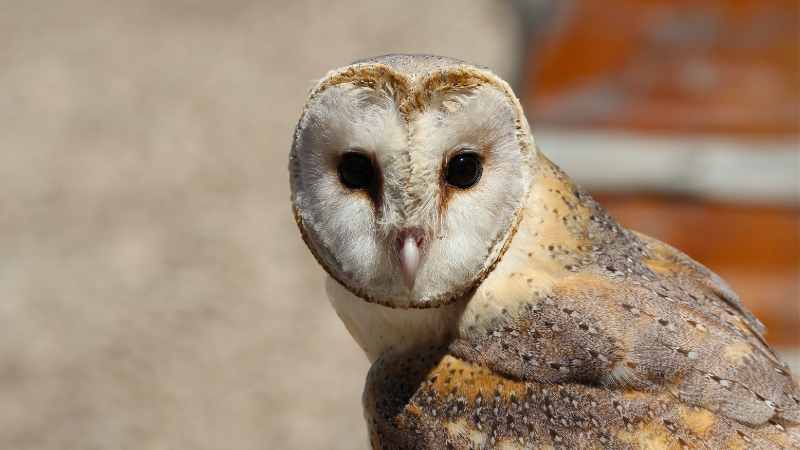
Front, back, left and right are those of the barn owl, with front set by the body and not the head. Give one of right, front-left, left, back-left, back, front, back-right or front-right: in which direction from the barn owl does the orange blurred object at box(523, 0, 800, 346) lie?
back-right
